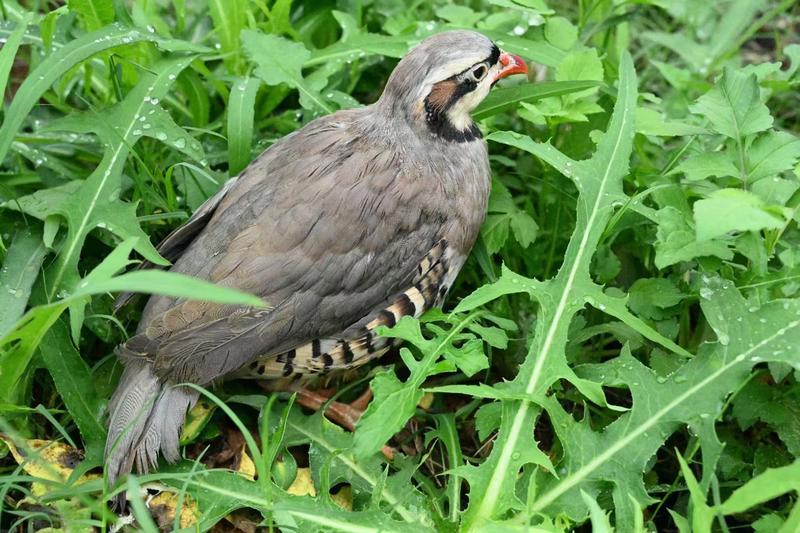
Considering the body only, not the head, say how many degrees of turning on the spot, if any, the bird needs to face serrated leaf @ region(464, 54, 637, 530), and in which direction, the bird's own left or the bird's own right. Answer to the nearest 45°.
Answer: approximately 90° to the bird's own right

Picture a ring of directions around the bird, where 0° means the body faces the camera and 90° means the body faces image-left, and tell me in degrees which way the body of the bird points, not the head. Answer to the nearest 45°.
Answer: approximately 225°

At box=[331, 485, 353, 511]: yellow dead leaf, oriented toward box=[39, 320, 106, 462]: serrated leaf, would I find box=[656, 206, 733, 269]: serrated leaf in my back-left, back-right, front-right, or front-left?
back-right

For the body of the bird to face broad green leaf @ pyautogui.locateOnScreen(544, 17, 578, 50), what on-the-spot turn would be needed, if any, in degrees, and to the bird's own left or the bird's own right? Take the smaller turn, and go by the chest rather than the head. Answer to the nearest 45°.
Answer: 0° — it already faces it

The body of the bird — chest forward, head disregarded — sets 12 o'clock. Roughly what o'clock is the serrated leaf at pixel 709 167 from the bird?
The serrated leaf is roughly at 2 o'clock from the bird.

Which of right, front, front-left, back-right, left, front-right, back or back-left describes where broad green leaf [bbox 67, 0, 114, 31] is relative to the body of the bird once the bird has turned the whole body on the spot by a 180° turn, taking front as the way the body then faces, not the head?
right

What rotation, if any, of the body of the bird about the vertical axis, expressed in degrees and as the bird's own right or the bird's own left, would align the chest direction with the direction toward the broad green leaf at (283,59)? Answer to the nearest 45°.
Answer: approximately 45° to the bird's own left

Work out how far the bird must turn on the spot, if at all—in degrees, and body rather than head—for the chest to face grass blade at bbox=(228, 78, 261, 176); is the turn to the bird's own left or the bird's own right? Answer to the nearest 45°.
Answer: approximately 45° to the bird's own left
